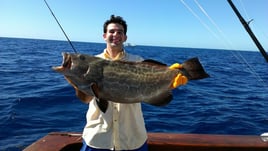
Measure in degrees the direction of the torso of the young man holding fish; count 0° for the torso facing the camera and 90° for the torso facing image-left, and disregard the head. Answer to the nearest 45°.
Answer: approximately 0°
